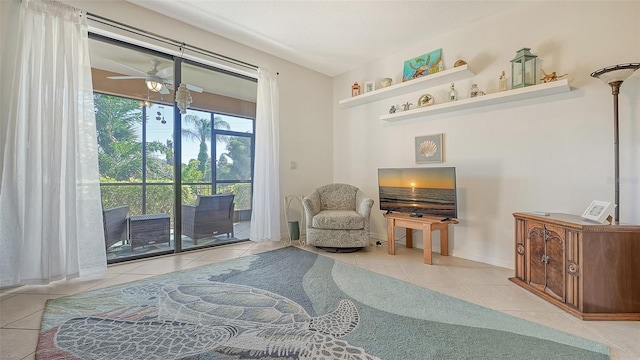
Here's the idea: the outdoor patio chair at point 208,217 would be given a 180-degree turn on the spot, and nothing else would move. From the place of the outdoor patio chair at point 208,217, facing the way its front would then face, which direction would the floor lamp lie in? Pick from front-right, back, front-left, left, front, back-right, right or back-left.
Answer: front

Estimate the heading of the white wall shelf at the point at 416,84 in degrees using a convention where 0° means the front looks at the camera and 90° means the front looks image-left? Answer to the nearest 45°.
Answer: approximately 45°

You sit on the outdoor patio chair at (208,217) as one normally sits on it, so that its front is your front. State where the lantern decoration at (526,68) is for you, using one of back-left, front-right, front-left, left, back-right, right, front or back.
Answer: back

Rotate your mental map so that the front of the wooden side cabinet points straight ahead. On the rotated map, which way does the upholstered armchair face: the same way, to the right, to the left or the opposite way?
to the left

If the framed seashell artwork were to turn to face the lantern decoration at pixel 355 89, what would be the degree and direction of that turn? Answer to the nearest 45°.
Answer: approximately 45° to its right

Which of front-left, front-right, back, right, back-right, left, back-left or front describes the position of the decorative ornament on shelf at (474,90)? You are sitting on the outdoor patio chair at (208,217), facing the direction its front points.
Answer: back

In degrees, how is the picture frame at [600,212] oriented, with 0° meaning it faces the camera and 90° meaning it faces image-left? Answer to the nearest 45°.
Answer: approximately 45°

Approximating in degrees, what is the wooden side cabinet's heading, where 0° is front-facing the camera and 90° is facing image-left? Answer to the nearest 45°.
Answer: approximately 45°
